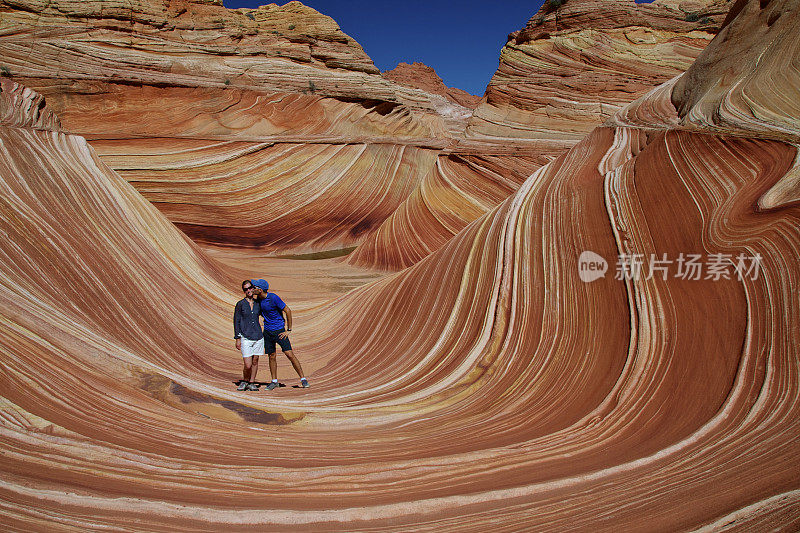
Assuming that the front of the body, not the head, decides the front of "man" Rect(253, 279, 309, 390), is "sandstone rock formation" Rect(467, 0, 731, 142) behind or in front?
behind

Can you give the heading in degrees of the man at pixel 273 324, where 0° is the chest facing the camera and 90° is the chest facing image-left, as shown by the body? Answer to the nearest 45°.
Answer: approximately 45°

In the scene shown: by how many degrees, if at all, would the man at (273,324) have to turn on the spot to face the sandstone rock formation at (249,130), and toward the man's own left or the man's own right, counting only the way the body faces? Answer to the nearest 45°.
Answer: approximately 135° to the man's own right
